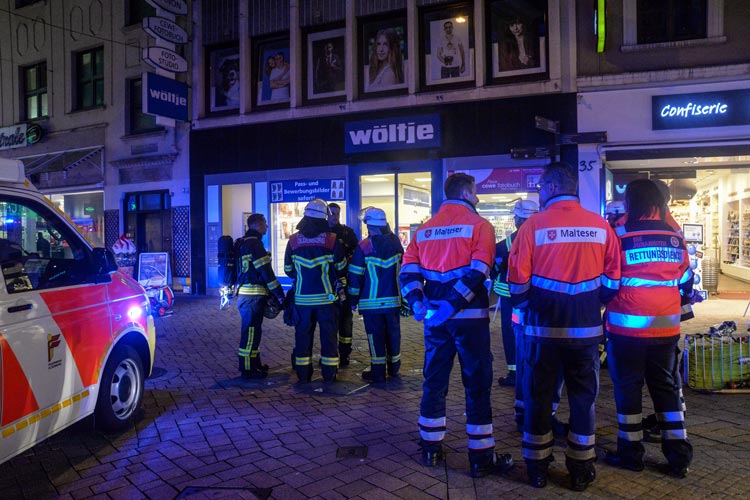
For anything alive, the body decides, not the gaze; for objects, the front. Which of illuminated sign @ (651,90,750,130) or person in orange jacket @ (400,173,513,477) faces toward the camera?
the illuminated sign

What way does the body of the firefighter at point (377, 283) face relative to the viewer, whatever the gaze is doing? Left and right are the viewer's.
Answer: facing away from the viewer and to the left of the viewer

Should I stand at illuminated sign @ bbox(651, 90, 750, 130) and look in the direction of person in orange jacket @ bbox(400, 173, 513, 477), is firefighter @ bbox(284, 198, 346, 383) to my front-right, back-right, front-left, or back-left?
front-right

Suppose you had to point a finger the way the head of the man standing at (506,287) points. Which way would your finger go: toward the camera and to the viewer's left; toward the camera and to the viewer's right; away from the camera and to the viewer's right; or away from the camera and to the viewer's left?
toward the camera and to the viewer's left

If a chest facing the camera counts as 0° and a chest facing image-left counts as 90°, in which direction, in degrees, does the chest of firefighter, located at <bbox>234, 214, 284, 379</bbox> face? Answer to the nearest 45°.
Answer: approximately 270°

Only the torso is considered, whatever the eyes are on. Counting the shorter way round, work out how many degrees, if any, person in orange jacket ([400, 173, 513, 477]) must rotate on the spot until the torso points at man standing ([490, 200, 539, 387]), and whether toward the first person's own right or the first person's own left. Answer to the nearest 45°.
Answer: approximately 45° to the first person's own left

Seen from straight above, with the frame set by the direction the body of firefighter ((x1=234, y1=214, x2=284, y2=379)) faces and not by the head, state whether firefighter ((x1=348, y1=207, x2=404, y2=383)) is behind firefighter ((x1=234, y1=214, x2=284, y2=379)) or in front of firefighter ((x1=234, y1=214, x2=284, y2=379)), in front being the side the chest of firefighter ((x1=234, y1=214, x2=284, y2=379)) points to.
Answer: in front

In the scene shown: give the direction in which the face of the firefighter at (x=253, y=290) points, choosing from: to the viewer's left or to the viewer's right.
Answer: to the viewer's right

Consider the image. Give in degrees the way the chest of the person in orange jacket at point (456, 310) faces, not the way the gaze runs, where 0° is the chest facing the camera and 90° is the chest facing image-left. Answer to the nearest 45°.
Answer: approximately 225°

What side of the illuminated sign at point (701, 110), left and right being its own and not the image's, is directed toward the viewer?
front
